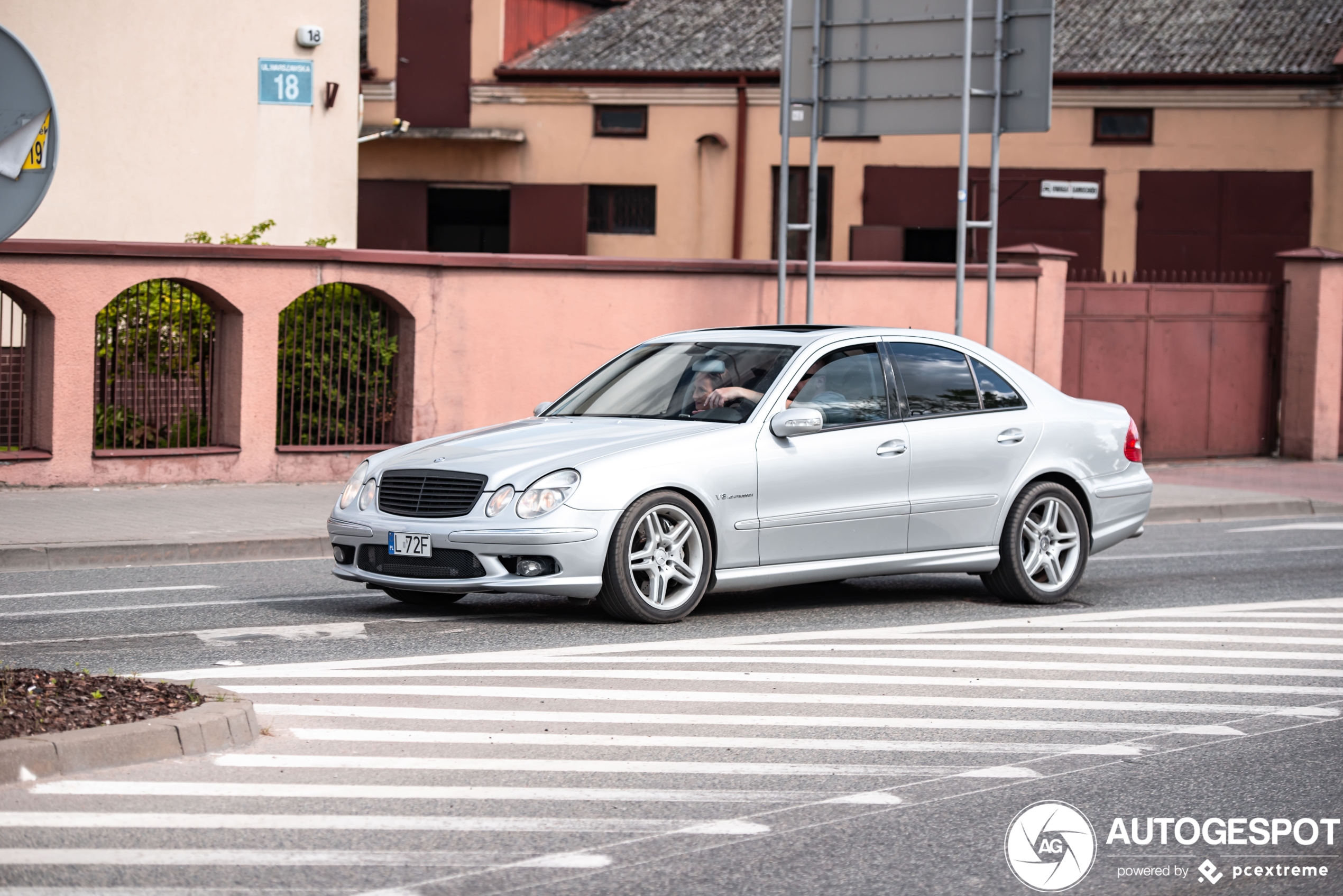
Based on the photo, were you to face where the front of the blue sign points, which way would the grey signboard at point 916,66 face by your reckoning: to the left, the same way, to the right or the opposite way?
the opposite way

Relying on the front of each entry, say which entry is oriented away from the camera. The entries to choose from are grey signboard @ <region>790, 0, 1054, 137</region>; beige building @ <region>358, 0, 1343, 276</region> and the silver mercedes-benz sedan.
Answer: the grey signboard

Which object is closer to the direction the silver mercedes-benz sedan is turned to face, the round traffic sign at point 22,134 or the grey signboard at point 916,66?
the round traffic sign

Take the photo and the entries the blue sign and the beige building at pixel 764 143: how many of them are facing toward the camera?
2

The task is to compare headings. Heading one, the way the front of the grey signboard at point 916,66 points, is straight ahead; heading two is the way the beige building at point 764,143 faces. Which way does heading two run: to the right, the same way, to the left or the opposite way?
the opposite way

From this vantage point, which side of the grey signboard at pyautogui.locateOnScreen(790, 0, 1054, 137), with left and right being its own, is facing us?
back

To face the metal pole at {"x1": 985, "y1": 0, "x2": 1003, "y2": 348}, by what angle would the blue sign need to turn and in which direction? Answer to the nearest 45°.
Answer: approximately 45° to its left

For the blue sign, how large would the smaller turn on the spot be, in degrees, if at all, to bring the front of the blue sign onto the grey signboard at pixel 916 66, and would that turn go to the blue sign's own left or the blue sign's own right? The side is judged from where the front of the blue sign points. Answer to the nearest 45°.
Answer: approximately 45° to the blue sign's own left

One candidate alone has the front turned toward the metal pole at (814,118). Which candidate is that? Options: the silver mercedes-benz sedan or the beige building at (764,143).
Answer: the beige building

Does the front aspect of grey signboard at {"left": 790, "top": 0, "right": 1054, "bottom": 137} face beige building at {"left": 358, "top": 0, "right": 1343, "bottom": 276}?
yes
